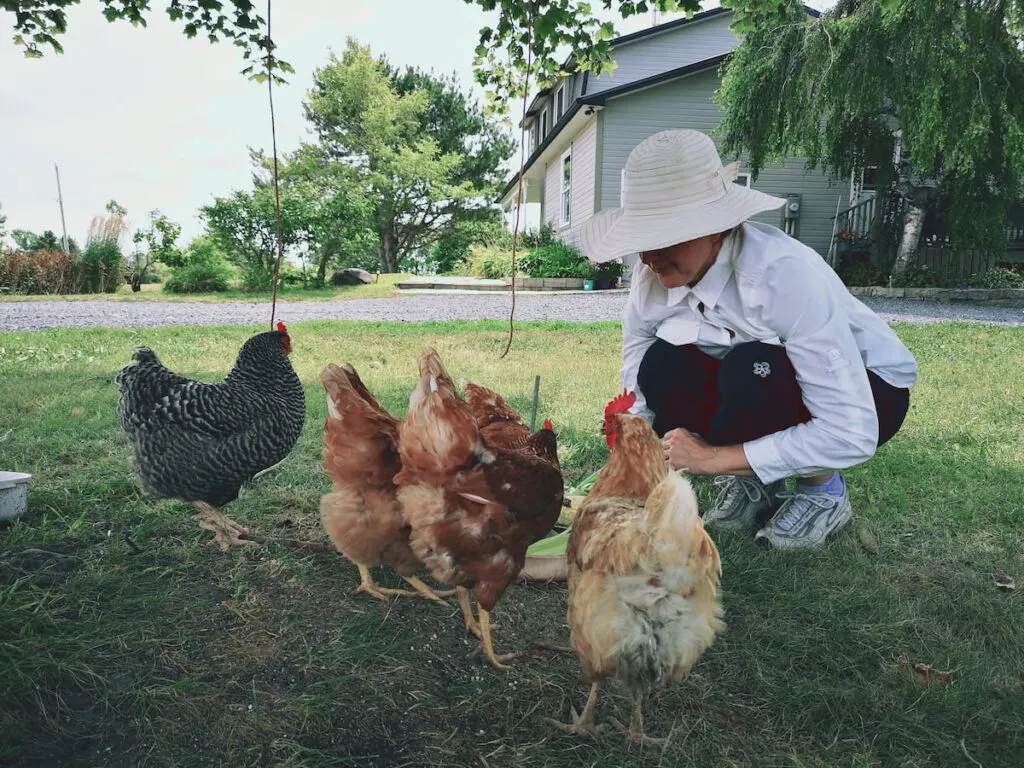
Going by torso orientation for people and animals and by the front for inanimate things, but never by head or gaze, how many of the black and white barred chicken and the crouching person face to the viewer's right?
1

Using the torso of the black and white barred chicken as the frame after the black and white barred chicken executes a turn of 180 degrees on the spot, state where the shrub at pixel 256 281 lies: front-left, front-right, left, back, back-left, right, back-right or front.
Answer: right

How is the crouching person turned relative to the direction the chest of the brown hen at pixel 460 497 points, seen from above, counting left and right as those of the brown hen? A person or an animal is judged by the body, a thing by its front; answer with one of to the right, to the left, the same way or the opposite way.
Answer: the opposite way

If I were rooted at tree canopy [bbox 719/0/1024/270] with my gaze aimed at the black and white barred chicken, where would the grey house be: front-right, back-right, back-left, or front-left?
back-right

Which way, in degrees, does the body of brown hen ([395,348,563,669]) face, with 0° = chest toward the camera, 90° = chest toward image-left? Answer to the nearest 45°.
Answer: approximately 225°

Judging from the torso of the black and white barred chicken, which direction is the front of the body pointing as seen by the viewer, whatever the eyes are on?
to the viewer's right

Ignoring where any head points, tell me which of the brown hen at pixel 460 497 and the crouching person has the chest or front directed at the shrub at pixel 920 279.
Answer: the brown hen

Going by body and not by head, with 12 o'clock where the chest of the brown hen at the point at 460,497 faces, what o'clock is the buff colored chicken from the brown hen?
The buff colored chicken is roughly at 3 o'clock from the brown hen.

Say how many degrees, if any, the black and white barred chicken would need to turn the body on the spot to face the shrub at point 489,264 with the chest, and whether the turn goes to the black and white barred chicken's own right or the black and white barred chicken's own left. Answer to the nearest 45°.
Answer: approximately 45° to the black and white barred chicken's own left

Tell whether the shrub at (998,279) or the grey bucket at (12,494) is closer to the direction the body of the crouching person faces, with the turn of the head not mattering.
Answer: the grey bucket

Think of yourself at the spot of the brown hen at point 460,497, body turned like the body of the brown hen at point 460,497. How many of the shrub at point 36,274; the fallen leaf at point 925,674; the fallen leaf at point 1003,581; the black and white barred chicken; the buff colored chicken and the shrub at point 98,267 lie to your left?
3

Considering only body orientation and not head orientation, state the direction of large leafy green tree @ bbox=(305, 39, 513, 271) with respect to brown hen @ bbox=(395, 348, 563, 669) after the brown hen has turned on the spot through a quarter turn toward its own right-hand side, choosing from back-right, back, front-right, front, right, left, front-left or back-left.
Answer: back-left

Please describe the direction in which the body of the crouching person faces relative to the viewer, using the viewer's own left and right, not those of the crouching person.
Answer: facing the viewer and to the left of the viewer

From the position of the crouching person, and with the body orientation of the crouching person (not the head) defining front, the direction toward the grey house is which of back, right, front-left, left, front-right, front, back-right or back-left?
back-right

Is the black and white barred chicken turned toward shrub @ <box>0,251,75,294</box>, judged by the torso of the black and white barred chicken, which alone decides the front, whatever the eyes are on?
no

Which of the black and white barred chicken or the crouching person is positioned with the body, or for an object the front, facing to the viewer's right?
the black and white barred chicken

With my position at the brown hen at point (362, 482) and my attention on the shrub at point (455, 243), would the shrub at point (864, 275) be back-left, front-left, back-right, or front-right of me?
front-right

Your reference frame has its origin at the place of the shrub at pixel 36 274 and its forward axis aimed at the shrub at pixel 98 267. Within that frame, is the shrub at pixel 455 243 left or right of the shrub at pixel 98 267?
left
